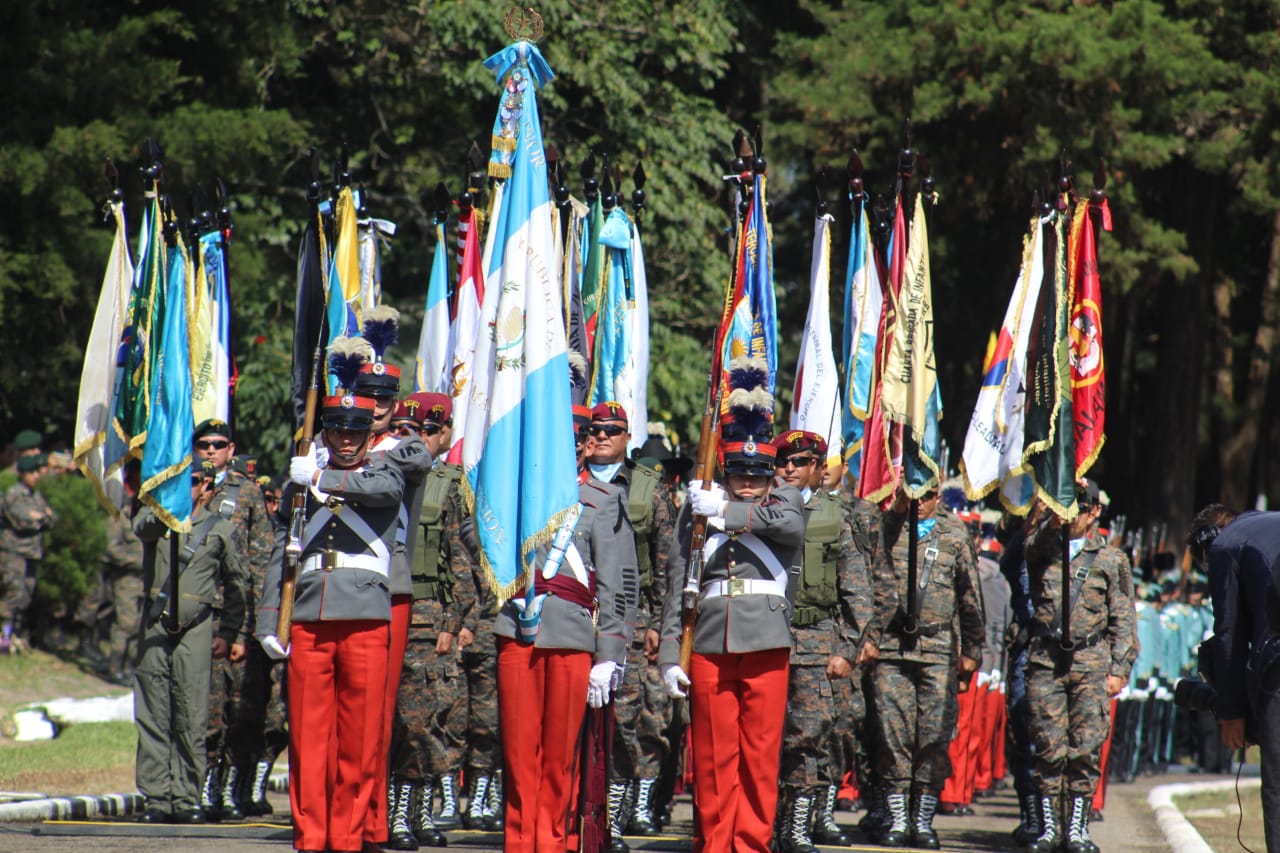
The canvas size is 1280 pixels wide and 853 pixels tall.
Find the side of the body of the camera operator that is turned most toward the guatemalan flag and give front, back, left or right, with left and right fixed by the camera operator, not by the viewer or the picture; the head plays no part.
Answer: front

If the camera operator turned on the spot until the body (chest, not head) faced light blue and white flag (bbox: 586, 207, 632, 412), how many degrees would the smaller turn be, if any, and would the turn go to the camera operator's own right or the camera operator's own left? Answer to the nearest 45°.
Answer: approximately 45° to the camera operator's own right

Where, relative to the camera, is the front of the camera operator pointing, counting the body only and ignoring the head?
to the viewer's left

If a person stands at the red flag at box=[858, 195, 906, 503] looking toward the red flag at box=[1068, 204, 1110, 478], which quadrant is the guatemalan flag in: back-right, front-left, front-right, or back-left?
back-right

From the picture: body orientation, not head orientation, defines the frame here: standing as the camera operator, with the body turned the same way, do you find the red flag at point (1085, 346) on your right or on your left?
on your right

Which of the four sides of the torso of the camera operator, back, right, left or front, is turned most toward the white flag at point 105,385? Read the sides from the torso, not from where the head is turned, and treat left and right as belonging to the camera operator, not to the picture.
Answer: front

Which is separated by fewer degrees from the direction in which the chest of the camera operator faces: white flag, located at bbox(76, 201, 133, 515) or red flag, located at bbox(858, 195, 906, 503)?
the white flag

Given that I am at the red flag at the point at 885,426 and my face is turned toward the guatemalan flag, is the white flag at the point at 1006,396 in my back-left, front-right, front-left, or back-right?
back-left

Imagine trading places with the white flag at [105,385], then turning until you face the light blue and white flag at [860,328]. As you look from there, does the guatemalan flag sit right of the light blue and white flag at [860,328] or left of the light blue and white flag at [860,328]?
right
